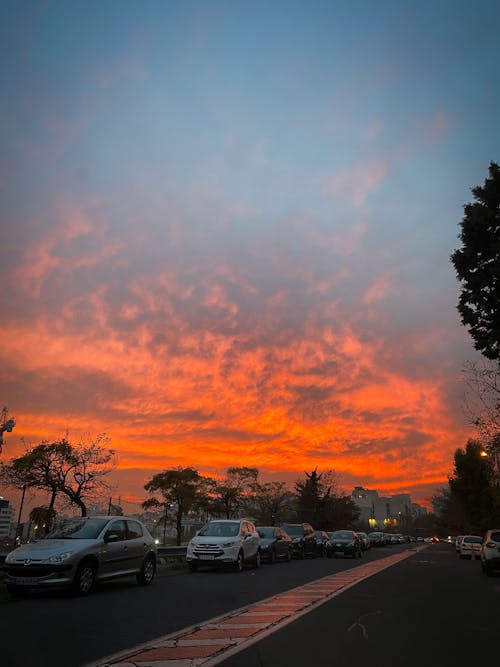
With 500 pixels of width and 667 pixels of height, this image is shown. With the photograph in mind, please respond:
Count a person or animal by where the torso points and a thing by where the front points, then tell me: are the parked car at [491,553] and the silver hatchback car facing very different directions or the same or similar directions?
very different directions

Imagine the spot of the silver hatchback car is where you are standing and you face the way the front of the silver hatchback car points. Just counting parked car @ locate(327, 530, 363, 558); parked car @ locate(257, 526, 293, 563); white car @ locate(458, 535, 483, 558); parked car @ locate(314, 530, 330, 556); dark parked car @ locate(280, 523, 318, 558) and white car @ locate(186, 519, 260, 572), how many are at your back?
6

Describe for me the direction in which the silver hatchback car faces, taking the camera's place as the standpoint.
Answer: facing the viewer and to the left of the viewer

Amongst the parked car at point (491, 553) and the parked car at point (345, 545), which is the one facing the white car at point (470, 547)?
the parked car at point (491, 553)

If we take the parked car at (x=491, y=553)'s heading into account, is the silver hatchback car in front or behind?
behind

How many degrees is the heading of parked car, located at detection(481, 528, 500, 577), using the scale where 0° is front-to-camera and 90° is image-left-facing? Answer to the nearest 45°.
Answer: approximately 180°

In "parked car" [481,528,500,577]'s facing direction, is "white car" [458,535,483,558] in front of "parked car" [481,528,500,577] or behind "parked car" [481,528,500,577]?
in front

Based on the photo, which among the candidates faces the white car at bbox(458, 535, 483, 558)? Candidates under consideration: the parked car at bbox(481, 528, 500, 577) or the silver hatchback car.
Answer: the parked car

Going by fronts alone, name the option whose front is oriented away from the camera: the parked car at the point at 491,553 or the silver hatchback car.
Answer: the parked car

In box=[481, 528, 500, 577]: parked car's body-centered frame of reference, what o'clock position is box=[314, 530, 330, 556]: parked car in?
box=[314, 530, 330, 556]: parked car is roughly at 11 o'clock from box=[481, 528, 500, 577]: parked car.

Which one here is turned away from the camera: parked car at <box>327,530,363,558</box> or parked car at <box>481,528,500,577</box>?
parked car at <box>481,528,500,577</box>

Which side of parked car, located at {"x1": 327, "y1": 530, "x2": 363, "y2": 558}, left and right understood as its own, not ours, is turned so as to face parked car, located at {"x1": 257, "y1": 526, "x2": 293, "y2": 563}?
front

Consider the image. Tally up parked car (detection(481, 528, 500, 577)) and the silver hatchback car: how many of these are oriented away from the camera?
1

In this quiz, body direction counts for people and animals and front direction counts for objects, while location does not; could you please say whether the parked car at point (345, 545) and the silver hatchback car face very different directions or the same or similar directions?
same or similar directions

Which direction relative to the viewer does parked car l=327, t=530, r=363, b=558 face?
toward the camera

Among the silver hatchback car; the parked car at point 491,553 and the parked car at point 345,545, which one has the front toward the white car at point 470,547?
the parked car at point 491,553

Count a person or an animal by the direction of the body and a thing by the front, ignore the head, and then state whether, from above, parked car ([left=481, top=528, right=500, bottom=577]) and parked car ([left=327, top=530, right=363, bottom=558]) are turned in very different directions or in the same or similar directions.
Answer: very different directions

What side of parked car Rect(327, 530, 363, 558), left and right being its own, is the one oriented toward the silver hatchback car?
front
